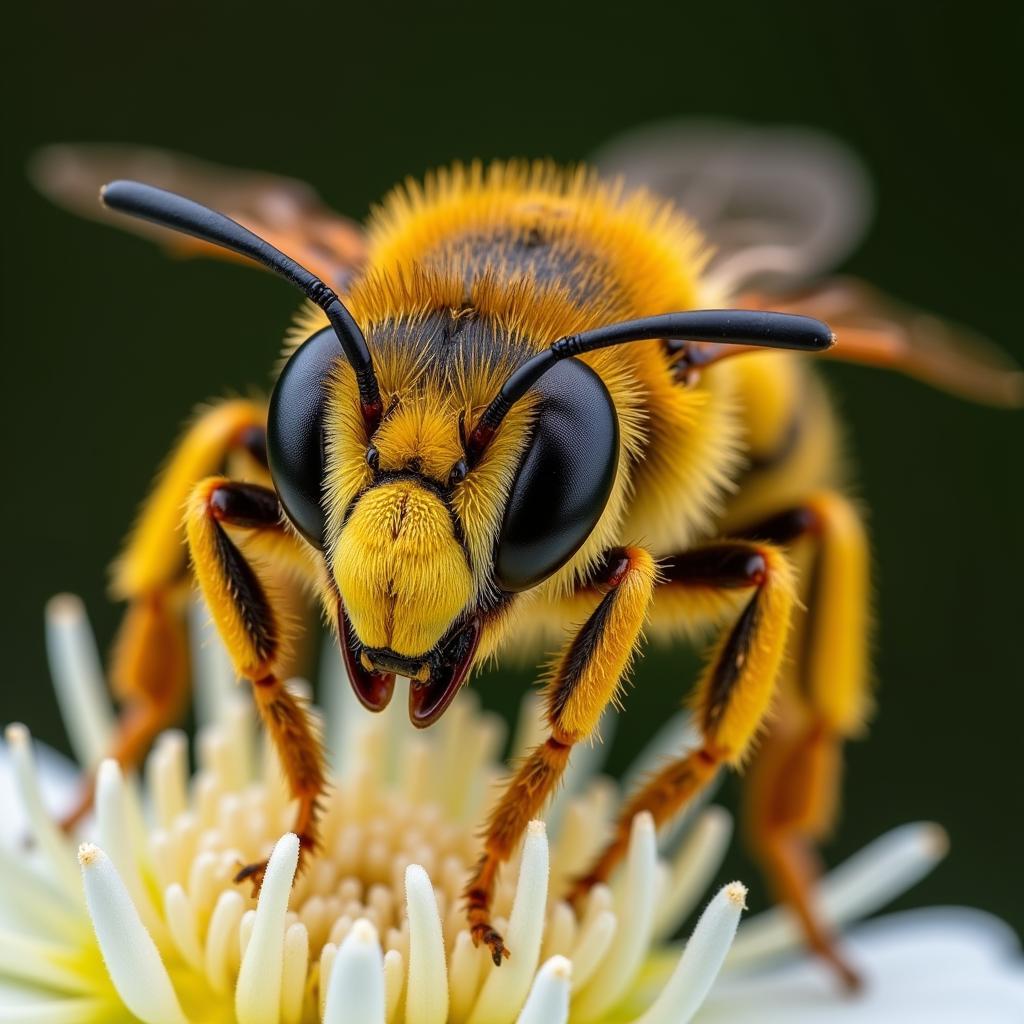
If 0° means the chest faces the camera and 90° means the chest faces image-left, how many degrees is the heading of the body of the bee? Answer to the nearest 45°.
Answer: approximately 45°
